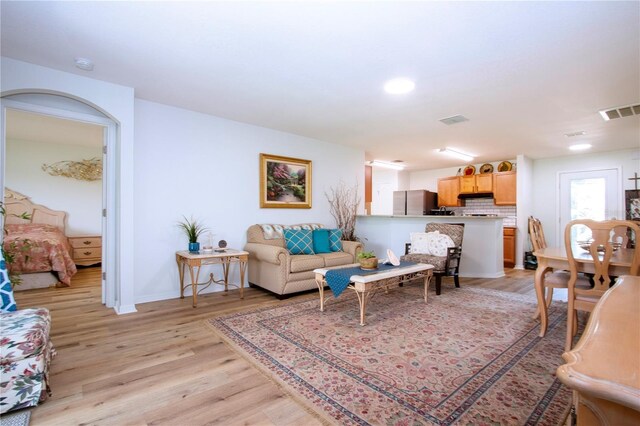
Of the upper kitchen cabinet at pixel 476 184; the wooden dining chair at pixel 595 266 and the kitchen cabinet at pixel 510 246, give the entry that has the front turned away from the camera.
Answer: the wooden dining chair

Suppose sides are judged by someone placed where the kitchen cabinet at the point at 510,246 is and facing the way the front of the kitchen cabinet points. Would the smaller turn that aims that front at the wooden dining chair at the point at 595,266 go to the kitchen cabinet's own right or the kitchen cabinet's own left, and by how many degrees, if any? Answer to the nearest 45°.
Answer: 0° — it already faces it

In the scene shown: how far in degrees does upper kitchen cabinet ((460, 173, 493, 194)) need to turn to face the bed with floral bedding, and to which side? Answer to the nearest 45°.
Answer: approximately 45° to its right

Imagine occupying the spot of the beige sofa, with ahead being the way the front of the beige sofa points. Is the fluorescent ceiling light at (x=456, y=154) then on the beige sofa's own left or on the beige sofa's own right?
on the beige sofa's own left

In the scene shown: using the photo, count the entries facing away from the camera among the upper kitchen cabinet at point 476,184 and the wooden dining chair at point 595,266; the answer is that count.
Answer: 1

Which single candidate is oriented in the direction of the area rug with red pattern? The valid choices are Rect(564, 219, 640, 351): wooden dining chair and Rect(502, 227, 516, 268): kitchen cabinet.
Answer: the kitchen cabinet

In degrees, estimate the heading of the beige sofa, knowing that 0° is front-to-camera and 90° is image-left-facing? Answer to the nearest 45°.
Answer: approximately 315°

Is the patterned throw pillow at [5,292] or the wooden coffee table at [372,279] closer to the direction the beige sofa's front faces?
the wooden coffee table

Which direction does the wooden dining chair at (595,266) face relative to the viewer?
away from the camera
